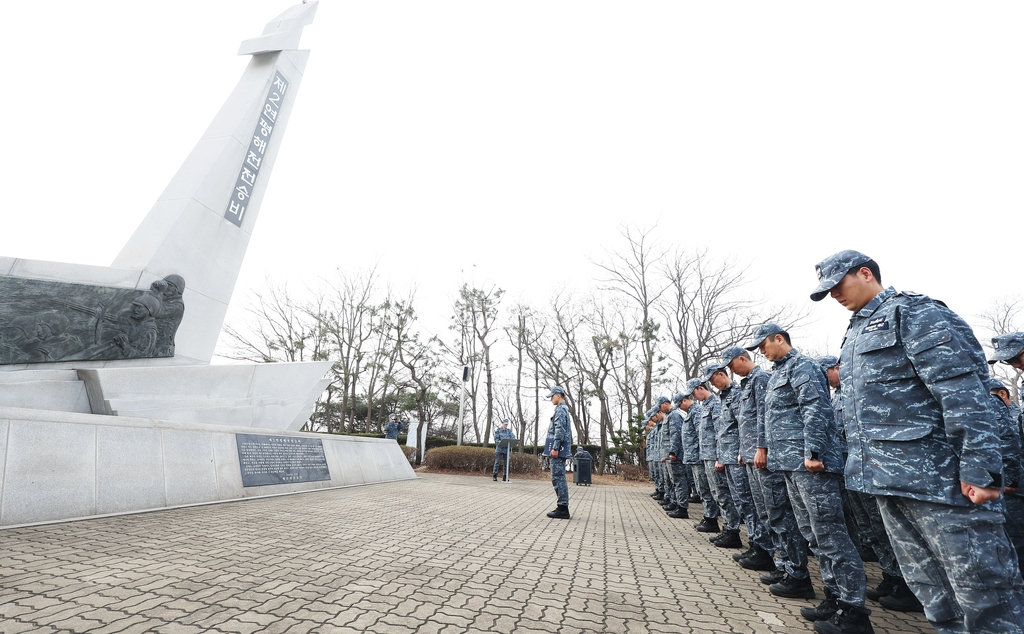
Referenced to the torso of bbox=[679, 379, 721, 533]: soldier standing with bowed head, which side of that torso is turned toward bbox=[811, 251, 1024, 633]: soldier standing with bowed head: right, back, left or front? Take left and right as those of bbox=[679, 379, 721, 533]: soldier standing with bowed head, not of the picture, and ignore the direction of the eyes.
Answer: left

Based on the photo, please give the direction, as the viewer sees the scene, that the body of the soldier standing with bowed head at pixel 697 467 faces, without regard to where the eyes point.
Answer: to the viewer's left

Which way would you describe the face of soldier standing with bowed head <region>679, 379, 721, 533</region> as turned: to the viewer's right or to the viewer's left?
to the viewer's left

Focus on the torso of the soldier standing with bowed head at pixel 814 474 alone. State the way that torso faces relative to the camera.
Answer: to the viewer's left

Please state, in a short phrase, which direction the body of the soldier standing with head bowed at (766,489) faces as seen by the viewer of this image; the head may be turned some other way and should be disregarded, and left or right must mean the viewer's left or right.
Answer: facing to the left of the viewer

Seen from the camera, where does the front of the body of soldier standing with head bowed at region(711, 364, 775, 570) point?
to the viewer's left

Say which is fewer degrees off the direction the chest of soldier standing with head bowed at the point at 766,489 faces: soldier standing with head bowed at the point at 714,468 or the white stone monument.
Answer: the white stone monument

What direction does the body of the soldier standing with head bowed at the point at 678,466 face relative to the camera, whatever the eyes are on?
to the viewer's left
